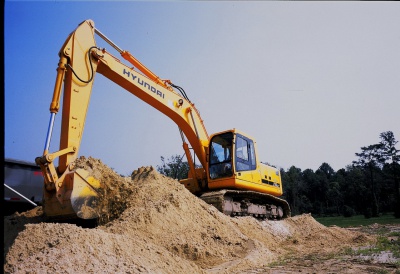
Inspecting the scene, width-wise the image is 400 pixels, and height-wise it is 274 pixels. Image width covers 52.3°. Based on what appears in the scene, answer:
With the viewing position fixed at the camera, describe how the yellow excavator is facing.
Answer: facing the viewer and to the left of the viewer
